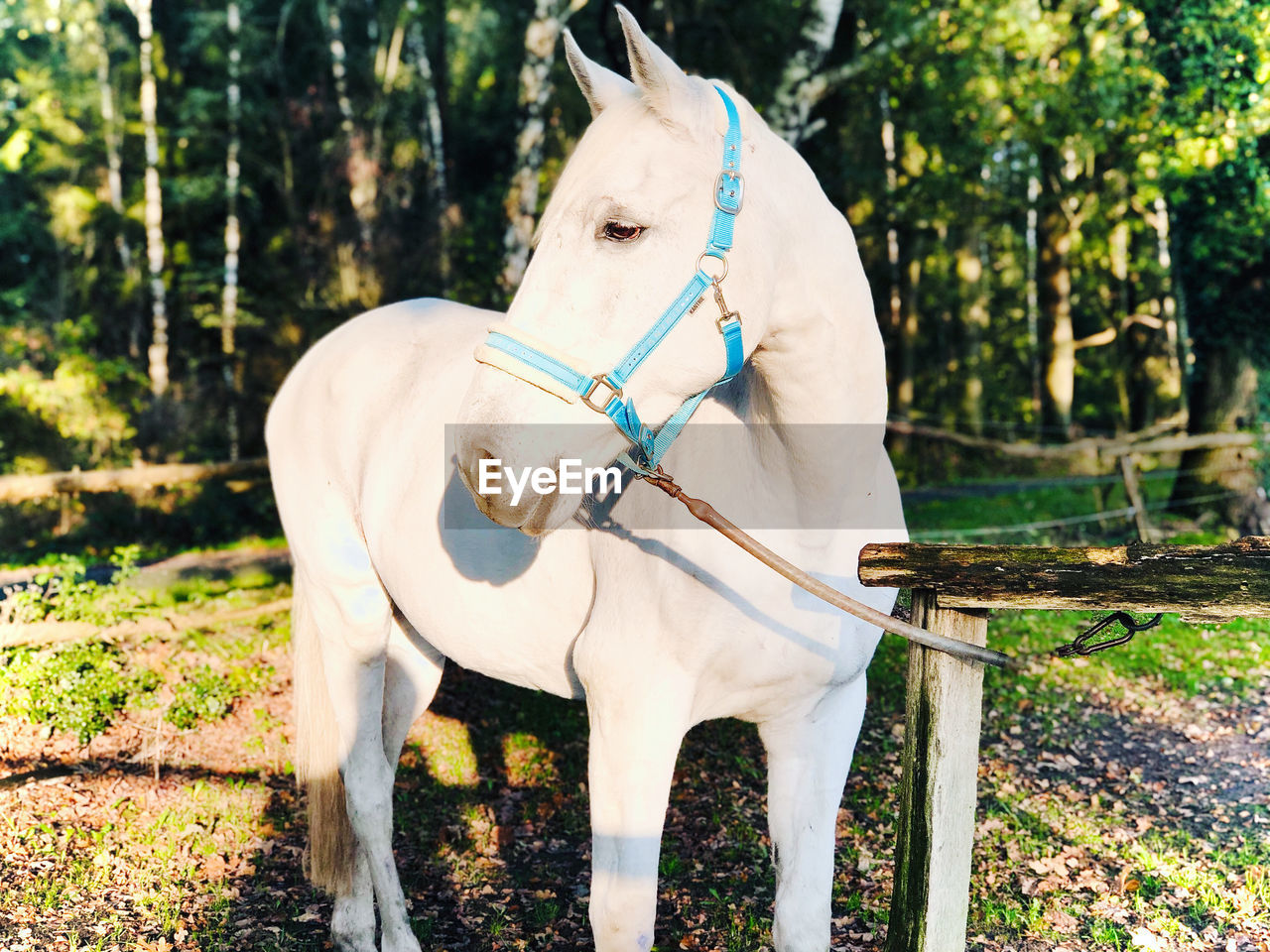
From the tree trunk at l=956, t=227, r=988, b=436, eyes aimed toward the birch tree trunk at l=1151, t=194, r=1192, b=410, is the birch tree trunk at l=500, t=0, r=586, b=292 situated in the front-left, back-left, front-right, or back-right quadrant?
back-right

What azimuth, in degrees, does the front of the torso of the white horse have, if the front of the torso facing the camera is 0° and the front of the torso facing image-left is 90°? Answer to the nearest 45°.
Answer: approximately 315°

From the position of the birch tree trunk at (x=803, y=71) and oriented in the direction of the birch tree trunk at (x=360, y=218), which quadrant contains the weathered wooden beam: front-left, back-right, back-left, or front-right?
back-left

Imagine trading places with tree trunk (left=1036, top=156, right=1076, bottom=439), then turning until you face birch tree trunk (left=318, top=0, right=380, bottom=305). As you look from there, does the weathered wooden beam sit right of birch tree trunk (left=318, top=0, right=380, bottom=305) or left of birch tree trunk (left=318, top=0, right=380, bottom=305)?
left

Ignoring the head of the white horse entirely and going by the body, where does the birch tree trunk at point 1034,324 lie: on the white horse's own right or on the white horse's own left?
on the white horse's own left

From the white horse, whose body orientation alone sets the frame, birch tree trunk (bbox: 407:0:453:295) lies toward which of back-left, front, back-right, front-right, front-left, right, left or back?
back-left

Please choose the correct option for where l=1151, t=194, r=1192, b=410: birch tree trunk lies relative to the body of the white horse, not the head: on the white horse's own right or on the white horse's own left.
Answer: on the white horse's own left

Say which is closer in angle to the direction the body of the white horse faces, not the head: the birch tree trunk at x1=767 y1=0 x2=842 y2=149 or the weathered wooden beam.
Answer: the weathered wooden beam

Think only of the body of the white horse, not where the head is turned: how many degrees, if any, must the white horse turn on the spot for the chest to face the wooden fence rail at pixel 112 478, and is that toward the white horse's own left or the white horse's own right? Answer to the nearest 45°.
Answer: approximately 180°

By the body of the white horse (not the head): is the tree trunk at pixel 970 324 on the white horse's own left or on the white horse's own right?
on the white horse's own left

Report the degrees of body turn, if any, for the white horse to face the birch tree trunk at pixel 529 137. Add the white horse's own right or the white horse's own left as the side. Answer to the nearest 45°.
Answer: approximately 135° to the white horse's own left

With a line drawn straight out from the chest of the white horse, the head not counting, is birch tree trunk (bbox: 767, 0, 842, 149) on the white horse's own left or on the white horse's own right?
on the white horse's own left

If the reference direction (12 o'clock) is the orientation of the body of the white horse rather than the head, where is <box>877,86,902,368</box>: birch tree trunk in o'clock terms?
The birch tree trunk is roughly at 8 o'clock from the white horse.
